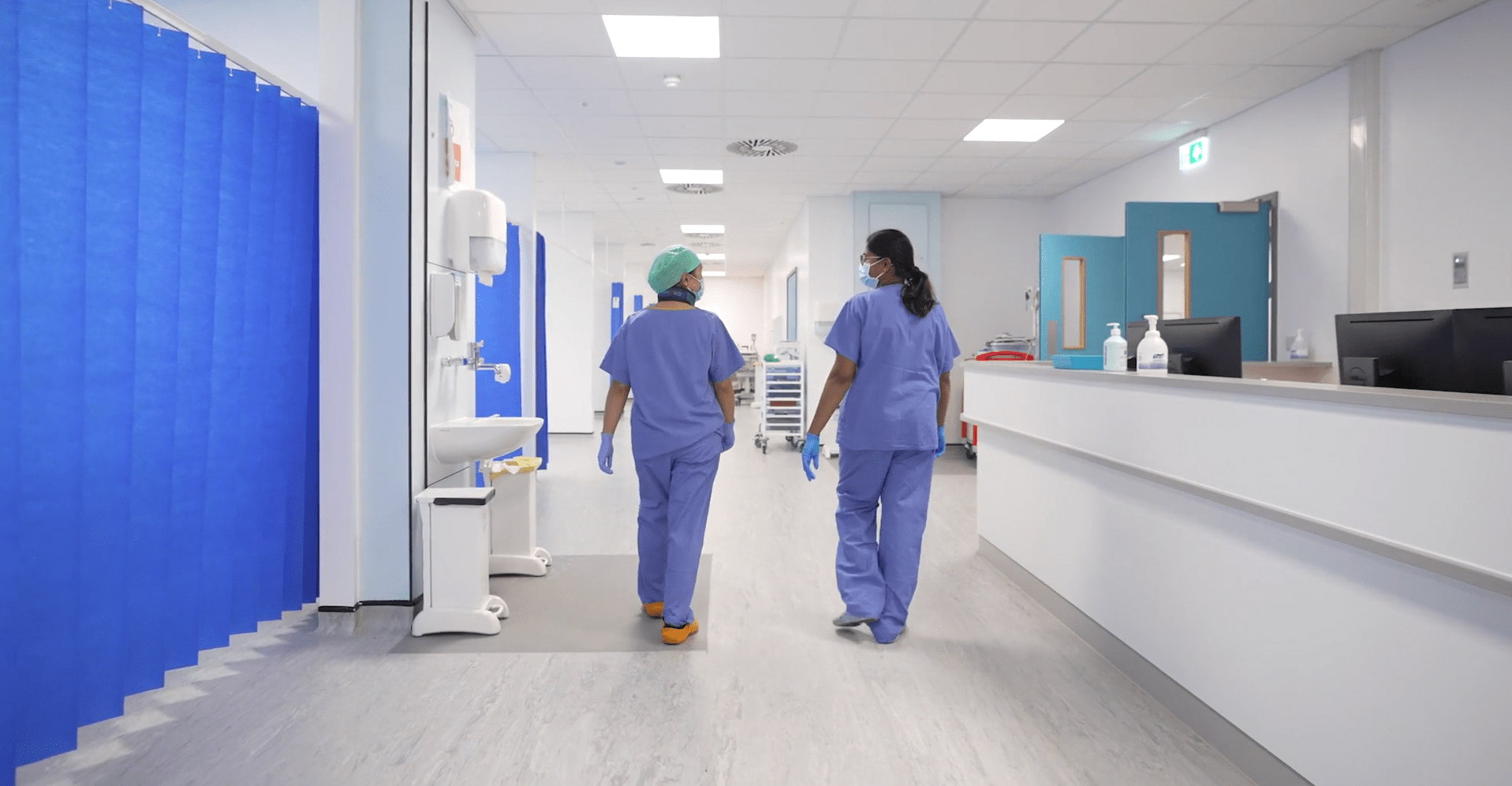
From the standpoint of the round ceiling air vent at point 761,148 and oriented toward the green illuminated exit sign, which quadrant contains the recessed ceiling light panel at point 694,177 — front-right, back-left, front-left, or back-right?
back-left

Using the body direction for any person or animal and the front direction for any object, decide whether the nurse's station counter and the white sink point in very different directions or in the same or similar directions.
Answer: very different directions

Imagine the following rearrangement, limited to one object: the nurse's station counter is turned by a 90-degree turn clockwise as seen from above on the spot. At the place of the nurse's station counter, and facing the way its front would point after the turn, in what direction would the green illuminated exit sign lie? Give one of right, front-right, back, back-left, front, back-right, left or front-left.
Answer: front-right

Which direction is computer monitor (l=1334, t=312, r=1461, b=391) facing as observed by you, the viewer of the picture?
facing away from the viewer and to the right of the viewer

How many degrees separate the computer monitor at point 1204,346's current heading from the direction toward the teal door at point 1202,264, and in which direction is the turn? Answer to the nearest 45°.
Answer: approximately 45° to its left

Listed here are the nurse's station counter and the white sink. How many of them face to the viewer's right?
1

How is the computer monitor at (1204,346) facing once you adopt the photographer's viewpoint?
facing away from the viewer and to the right of the viewer

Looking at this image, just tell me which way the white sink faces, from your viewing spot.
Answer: facing to the right of the viewer

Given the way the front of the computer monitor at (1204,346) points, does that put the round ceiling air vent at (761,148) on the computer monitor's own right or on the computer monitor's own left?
on the computer monitor's own left
